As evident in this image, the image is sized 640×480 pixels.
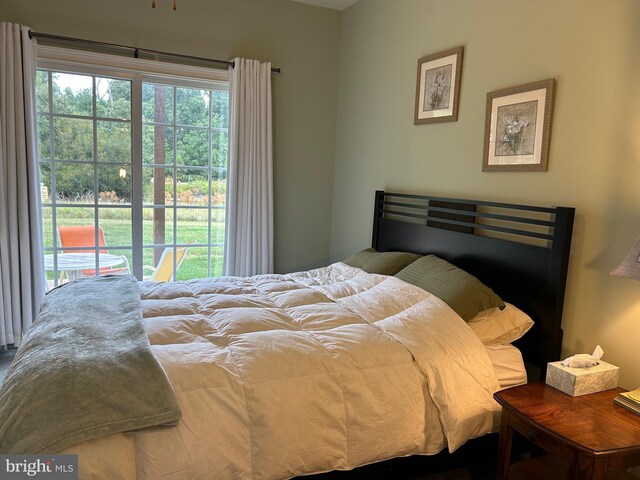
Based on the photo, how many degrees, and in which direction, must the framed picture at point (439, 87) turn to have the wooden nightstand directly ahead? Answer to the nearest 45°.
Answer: approximately 45° to its left

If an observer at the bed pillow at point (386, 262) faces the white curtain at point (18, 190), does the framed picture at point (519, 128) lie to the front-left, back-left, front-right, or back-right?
back-left

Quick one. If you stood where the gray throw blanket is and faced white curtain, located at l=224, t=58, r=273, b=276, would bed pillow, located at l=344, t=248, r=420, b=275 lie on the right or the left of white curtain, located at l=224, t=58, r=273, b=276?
right

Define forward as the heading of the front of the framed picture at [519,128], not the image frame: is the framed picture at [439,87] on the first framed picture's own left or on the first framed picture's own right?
on the first framed picture's own right

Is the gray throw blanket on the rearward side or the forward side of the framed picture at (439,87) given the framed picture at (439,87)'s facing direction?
on the forward side

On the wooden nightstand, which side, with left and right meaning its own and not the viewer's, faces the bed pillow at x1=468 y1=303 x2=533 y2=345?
right

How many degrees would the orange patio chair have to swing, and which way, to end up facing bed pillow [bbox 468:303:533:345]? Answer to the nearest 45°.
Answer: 0° — it already faces it

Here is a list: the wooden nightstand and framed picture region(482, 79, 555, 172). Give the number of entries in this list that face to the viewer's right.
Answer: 0

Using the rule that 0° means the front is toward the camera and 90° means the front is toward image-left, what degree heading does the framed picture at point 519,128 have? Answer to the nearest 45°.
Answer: approximately 45°
